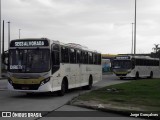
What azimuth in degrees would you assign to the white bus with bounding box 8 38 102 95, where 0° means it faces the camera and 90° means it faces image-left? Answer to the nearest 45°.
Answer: approximately 45°
